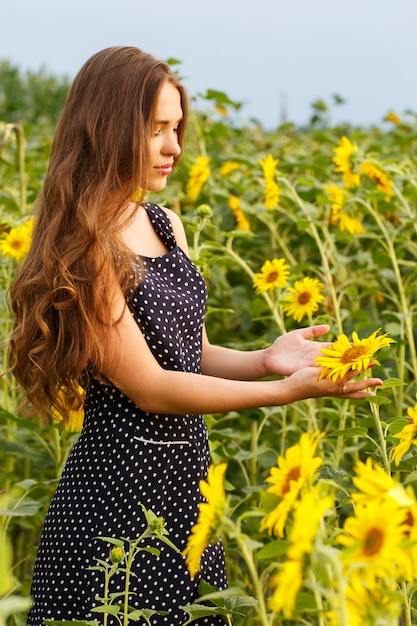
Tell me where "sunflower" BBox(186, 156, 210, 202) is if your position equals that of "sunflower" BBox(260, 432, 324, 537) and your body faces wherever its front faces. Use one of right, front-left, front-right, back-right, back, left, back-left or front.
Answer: back-right

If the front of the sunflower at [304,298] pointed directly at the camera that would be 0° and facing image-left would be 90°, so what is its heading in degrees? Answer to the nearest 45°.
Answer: approximately 0°

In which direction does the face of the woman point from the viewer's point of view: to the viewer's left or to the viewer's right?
to the viewer's right

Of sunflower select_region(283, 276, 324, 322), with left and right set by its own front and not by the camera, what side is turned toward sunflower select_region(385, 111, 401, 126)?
back

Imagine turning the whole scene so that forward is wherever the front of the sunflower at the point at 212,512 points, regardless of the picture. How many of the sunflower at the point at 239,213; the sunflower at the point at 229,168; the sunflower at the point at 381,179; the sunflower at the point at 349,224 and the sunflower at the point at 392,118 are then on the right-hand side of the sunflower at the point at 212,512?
5

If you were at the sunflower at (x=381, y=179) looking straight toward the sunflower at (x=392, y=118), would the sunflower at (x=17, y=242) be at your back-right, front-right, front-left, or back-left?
back-left

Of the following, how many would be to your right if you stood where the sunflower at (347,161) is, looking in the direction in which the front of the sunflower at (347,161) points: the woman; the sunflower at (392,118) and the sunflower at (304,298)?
1

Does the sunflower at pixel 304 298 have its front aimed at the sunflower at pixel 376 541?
yes

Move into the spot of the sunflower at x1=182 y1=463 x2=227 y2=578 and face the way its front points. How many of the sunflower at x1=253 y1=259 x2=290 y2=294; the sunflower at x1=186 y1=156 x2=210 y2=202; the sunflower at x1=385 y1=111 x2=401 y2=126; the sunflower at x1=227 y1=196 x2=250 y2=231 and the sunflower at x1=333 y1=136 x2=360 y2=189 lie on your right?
5

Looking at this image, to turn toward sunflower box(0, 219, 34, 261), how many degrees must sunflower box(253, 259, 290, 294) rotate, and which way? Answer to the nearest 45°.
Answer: approximately 45° to its right

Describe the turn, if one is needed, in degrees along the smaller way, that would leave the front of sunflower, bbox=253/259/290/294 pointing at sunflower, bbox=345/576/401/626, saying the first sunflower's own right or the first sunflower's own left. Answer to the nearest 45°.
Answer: approximately 45° to the first sunflower's own left

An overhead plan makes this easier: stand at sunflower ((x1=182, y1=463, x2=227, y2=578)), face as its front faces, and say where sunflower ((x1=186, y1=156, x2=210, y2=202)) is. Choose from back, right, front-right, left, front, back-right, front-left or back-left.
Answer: right

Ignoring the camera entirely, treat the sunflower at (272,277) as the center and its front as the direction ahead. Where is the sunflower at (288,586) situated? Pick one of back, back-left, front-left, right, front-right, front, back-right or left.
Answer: front-left
